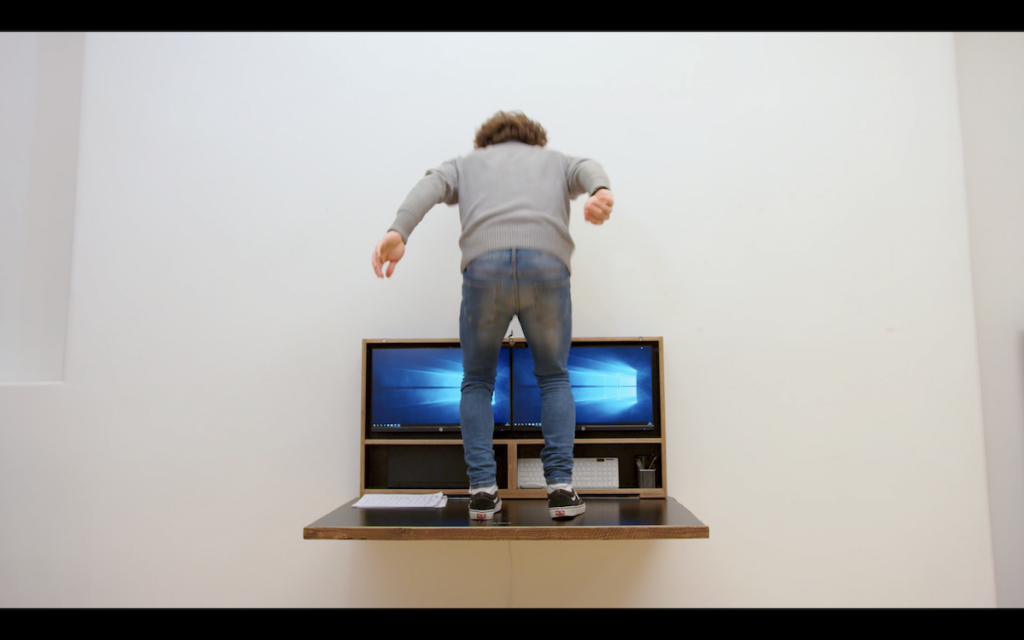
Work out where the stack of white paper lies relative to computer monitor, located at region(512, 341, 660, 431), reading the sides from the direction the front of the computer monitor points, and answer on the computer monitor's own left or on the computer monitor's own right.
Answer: on the computer monitor's own right

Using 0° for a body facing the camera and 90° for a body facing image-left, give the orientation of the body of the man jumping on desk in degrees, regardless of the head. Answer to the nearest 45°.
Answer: approximately 180°

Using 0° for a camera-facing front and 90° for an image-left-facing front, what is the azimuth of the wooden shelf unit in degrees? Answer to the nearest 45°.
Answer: approximately 0°

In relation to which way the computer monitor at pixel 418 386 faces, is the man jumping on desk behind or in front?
in front

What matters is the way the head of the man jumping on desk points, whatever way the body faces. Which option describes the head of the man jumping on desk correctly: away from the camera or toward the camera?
away from the camera

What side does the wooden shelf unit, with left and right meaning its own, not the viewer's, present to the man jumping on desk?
front

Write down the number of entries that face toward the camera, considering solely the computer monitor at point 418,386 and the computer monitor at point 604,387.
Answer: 2

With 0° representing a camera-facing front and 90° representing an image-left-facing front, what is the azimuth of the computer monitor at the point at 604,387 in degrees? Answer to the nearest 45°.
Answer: approximately 0°
